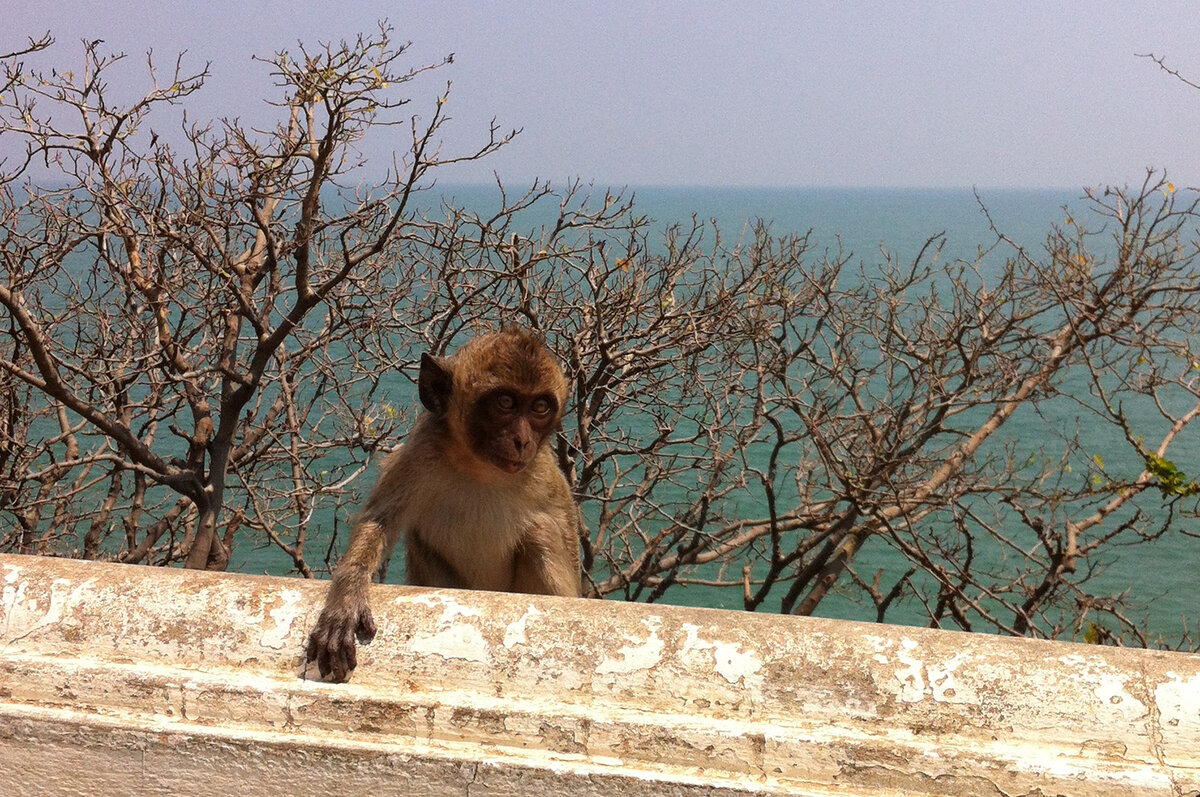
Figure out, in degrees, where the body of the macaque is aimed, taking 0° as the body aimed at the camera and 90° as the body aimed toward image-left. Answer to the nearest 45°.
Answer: approximately 0°

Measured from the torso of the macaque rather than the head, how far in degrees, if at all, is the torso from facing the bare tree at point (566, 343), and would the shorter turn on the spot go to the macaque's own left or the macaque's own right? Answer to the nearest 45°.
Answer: approximately 180°
